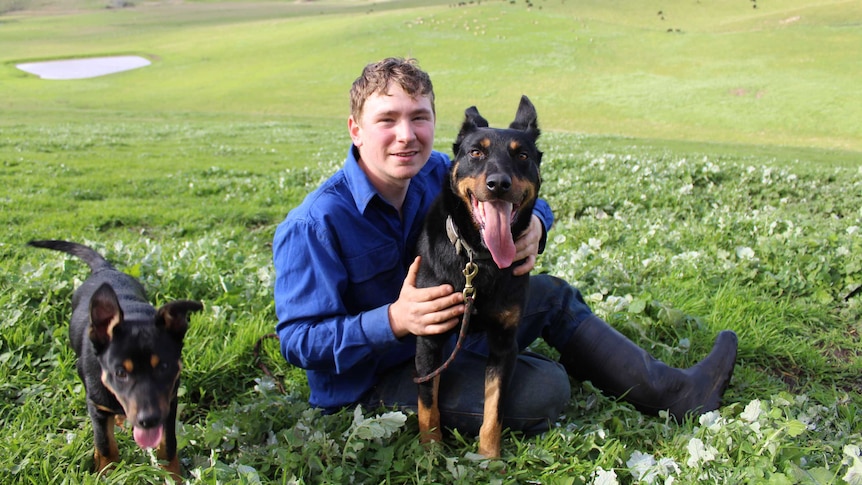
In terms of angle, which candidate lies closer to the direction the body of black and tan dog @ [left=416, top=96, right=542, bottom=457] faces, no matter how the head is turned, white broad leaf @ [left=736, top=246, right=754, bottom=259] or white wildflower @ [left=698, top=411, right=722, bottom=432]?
the white wildflower

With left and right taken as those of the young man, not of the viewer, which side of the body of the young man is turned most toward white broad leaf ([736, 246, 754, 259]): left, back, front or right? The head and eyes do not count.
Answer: left

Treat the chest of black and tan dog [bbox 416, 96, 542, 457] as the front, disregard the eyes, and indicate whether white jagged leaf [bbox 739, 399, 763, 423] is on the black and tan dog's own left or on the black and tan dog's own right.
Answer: on the black and tan dog's own left

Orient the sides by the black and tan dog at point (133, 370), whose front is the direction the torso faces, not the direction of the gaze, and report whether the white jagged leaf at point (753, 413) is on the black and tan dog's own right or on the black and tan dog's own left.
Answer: on the black and tan dog's own left

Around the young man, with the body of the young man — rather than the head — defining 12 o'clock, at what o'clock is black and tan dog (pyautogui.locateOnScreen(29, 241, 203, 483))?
The black and tan dog is roughly at 3 o'clock from the young man.

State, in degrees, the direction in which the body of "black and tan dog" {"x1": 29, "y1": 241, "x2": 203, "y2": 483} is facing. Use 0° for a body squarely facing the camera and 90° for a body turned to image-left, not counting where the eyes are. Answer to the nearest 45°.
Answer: approximately 0°
